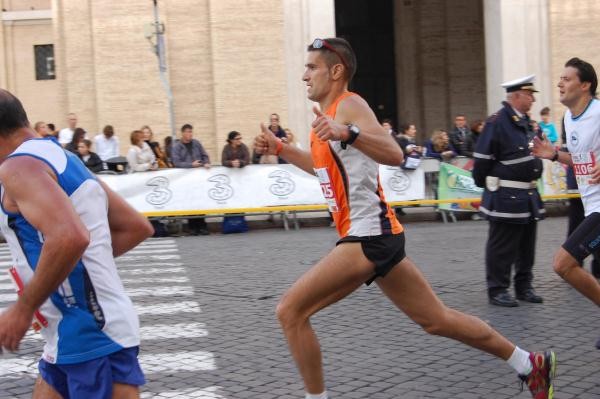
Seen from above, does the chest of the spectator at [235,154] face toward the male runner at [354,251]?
yes

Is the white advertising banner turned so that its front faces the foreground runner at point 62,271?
yes

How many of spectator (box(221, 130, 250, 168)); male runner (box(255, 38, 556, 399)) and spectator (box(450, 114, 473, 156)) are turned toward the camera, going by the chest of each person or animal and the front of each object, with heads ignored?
2

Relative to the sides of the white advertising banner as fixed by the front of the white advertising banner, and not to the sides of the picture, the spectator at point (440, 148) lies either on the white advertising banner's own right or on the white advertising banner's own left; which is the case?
on the white advertising banner's own left
